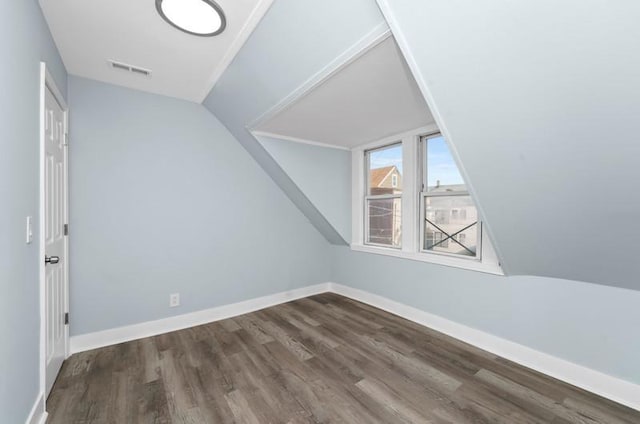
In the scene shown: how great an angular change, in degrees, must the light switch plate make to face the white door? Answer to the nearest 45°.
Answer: approximately 90° to its left

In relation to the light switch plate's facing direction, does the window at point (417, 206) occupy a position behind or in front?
in front

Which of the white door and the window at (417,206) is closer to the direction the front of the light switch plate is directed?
the window

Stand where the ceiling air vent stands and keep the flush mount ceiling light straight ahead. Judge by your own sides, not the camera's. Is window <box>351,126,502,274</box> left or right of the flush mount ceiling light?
left

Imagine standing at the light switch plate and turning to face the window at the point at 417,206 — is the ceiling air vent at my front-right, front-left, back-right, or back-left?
front-left

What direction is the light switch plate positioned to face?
to the viewer's right
